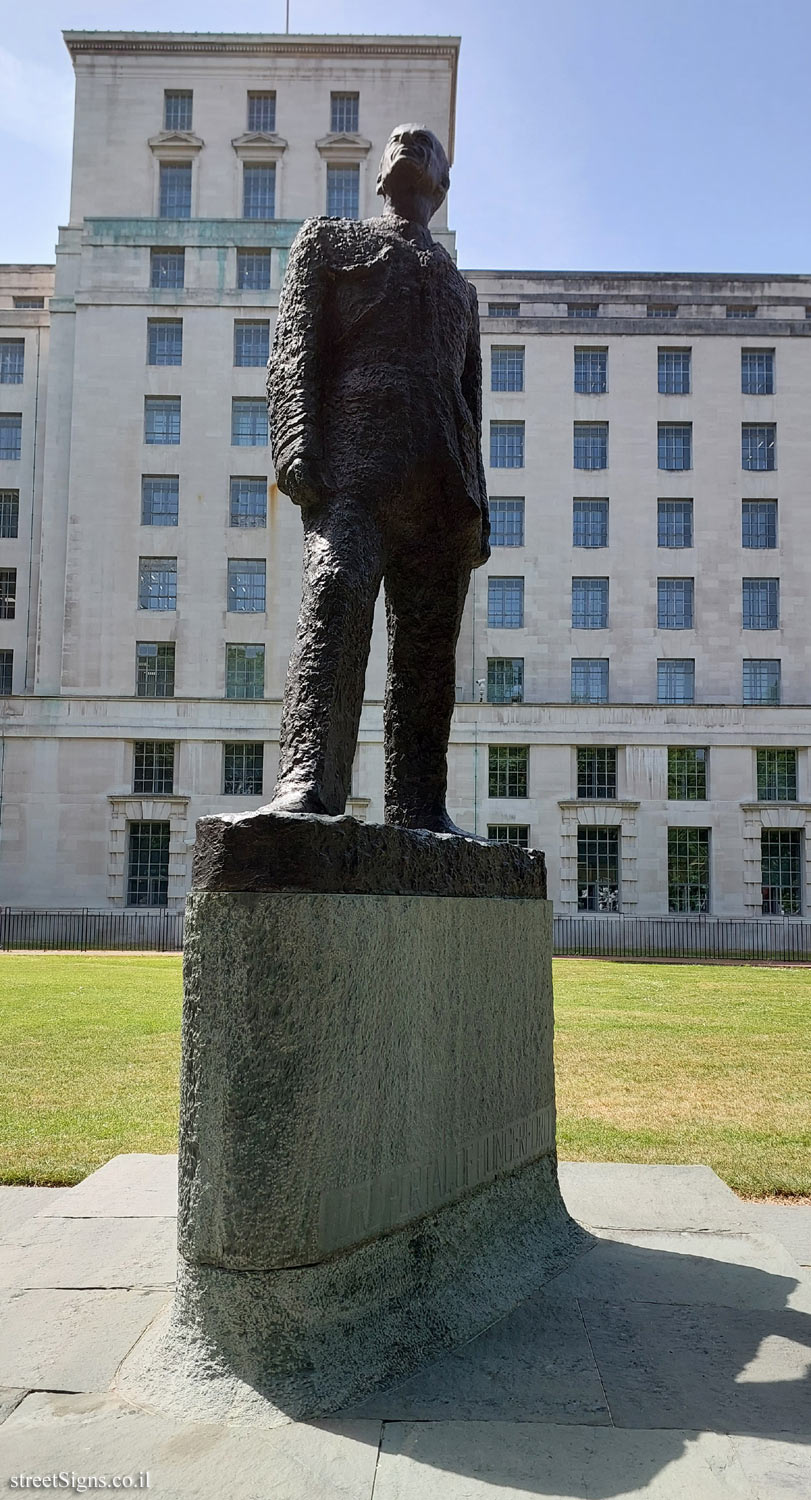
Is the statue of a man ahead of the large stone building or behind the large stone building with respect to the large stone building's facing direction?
ahead

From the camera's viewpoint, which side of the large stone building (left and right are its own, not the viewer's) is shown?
front

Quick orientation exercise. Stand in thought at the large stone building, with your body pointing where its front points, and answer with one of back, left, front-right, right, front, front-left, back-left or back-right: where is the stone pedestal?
front
